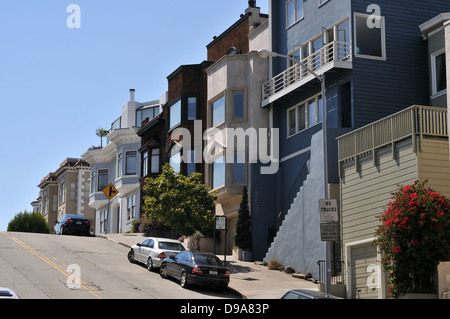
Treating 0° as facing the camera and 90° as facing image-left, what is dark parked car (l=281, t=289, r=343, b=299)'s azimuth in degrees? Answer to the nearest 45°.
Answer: approximately 135°

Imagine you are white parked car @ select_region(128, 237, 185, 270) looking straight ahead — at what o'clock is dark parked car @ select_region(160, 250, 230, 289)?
The dark parked car is roughly at 7 o'clock from the white parked car.

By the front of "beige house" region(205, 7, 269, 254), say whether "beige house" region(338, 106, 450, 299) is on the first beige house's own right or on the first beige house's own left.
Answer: on the first beige house's own left

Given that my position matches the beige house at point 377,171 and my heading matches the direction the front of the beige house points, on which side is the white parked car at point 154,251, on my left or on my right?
on my right

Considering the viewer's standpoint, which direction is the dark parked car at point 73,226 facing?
facing away from the viewer and to the left of the viewer

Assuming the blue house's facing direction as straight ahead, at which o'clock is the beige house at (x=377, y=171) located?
The beige house is roughly at 10 o'clock from the blue house.

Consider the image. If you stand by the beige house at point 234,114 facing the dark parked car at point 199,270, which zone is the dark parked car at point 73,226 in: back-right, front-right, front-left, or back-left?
back-right

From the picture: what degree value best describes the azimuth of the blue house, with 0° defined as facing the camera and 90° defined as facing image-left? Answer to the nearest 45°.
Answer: approximately 45°

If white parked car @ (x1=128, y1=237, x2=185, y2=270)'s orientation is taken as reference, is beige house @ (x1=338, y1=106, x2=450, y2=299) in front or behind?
behind

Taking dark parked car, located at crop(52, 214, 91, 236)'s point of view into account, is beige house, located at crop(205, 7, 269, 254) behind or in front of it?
behind

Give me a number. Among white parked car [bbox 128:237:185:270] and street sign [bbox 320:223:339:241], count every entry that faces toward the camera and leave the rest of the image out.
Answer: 1

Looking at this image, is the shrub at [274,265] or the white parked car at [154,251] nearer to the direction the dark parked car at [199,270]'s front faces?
the white parked car

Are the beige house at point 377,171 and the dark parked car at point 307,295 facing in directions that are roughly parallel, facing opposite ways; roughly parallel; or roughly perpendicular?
roughly perpendicular
